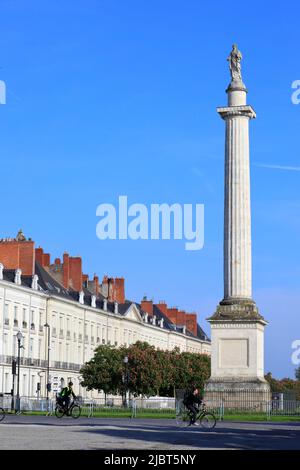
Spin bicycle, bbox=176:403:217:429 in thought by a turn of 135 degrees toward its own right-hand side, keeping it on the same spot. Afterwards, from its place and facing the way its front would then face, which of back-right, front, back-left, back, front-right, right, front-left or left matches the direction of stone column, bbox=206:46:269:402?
back-right

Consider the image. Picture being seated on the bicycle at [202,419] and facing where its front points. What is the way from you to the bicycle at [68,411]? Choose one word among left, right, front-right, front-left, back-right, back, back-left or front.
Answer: back-left

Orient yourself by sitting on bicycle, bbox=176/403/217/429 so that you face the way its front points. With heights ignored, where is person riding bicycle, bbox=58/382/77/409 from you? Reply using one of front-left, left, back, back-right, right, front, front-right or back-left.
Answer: back-left

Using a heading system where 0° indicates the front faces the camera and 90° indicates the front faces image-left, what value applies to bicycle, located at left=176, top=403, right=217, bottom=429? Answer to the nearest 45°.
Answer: approximately 270°
